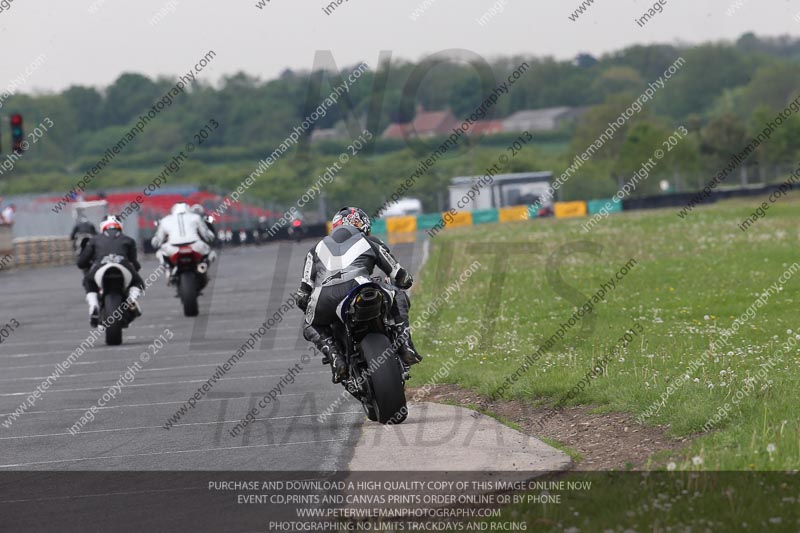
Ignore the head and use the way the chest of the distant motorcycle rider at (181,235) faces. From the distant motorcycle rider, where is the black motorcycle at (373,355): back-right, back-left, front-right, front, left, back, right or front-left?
back

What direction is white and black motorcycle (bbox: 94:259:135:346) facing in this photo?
away from the camera

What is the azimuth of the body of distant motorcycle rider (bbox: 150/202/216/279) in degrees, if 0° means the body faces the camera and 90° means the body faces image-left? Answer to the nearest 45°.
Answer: approximately 180°

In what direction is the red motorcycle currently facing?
away from the camera

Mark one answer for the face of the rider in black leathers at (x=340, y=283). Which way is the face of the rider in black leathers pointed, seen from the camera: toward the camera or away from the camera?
away from the camera

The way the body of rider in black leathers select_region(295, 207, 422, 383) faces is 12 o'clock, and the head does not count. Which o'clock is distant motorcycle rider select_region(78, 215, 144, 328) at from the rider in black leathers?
The distant motorcycle rider is roughly at 11 o'clock from the rider in black leathers.

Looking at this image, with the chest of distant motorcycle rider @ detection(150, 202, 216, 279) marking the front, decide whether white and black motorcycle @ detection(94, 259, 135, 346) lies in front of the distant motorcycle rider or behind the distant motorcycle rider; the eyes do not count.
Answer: behind

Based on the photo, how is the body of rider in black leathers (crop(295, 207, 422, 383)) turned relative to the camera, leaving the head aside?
away from the camera

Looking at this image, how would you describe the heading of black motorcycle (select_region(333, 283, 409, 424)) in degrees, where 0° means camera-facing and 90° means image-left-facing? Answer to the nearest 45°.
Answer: approximately 180°

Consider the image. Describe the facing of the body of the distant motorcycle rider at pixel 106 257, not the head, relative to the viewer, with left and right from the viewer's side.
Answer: facing away from the viewer

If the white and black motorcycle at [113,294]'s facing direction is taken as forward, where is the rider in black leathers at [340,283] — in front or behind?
behind
